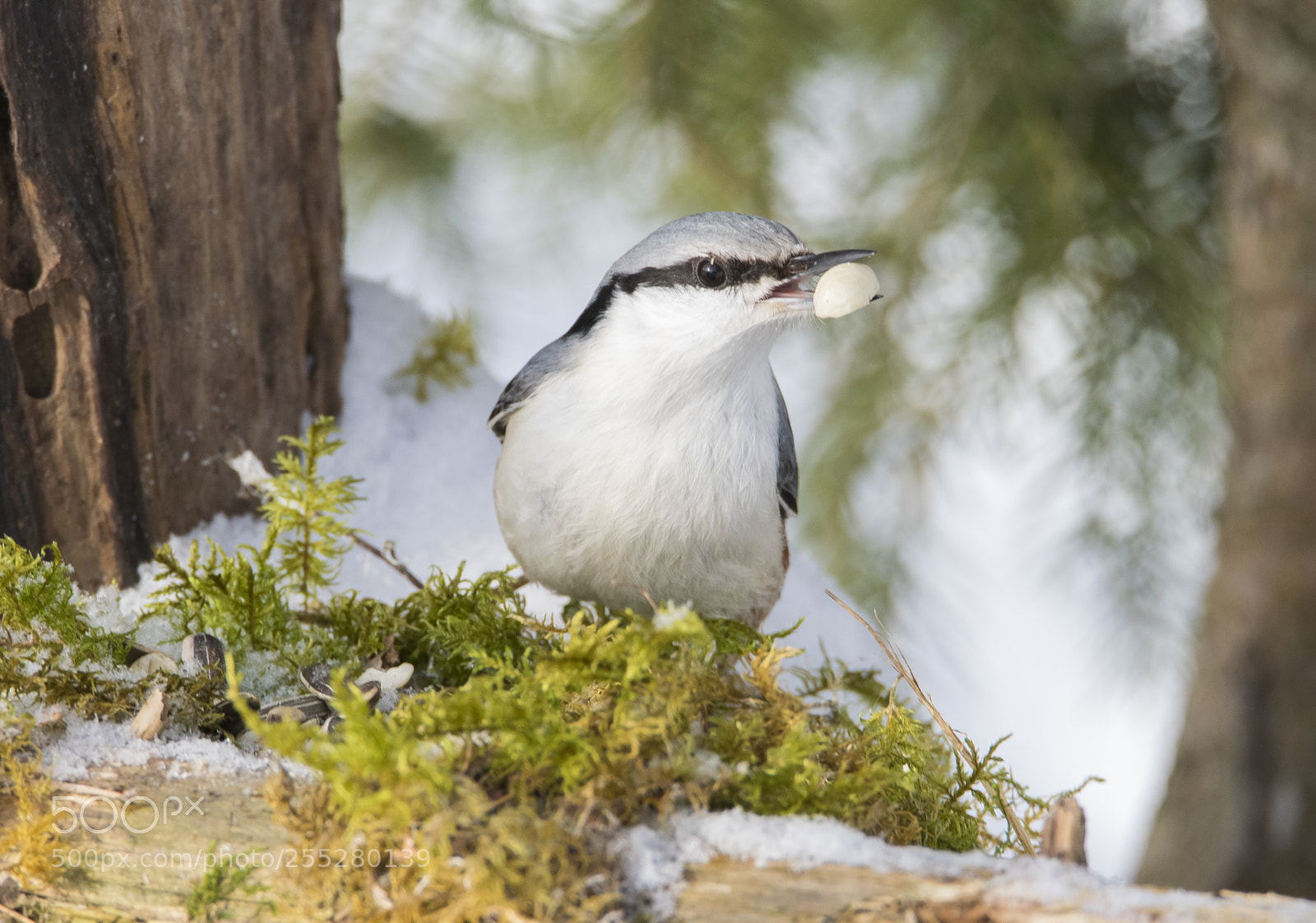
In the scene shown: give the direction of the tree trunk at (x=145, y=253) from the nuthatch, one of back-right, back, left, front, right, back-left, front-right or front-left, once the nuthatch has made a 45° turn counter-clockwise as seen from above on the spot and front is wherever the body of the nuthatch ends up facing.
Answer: back

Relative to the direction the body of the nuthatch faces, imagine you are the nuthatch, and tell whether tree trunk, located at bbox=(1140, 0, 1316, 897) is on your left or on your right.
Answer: on your left

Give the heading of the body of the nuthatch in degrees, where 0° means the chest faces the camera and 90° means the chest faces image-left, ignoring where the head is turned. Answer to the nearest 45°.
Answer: approximately 315°
